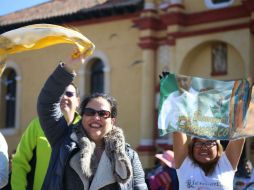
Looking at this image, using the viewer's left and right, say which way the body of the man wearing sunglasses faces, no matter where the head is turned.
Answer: facing the viewer and to the left of the viewer

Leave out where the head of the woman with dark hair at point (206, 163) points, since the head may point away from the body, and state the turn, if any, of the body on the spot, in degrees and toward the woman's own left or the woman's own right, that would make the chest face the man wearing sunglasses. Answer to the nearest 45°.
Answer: approximately 90° to the woman's own right

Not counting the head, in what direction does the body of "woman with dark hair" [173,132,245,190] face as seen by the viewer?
toward the camera

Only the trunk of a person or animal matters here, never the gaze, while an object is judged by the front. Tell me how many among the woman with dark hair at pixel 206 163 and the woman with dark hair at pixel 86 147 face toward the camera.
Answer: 2

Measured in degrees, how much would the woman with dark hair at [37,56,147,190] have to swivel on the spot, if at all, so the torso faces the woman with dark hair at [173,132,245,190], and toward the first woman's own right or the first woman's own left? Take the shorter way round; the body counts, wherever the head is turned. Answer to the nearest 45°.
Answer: approximately 135° to the first woman's own left
